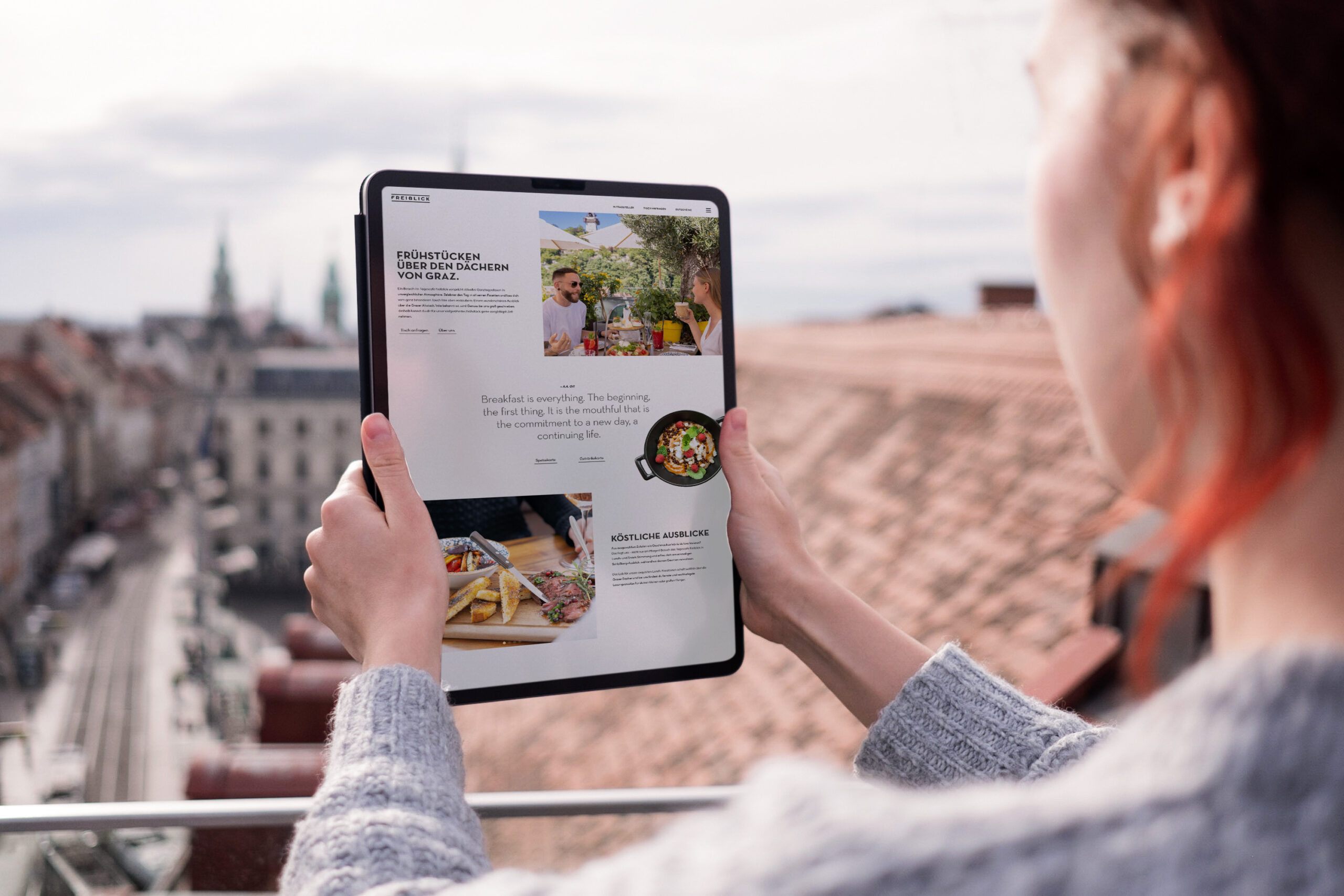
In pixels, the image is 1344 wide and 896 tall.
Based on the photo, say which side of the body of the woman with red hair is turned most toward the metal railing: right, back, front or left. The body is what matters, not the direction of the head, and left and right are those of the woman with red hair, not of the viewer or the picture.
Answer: front

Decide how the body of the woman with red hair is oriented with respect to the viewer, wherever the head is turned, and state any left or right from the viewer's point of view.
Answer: facing away from the viewer and to the left of the viewer

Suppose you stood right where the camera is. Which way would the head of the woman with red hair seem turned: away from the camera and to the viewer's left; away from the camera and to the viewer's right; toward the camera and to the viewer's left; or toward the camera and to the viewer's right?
away from the camera and to the viewer's left
